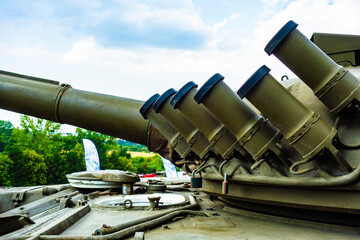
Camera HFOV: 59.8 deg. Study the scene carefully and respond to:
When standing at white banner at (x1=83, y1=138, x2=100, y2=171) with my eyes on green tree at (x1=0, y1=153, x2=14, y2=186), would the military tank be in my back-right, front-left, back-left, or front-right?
back-left

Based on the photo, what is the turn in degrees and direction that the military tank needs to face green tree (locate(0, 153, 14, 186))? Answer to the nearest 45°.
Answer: approximately 45° to its right

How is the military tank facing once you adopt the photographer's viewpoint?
facing to the left of the viewer

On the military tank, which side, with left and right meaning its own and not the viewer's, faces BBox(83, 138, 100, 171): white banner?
right

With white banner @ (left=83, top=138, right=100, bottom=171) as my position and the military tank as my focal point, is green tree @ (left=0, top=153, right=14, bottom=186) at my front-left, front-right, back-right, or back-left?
back-right
